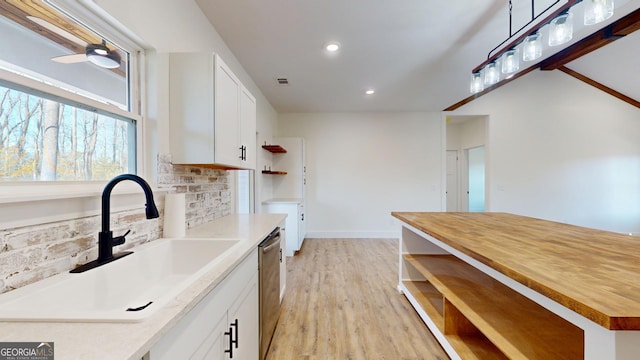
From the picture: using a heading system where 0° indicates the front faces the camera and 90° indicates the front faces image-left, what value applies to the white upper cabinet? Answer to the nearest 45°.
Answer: approximately 270°

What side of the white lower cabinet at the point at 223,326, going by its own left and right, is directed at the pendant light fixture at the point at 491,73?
front

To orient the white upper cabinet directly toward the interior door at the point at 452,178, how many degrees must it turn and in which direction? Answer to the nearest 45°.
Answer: approximately 45° to its left

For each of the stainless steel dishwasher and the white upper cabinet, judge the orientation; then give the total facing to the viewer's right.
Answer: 2

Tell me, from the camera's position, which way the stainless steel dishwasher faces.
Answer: facing to the right of the viewer

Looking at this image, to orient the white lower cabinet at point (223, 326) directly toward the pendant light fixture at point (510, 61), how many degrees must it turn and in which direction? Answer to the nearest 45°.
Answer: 0° — it already faces it

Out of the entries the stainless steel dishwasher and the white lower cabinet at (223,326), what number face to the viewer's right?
2

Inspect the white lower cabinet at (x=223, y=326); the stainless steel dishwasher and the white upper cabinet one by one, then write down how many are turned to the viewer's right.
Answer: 3

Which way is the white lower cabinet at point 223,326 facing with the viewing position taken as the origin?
facing to the right of the viewer
